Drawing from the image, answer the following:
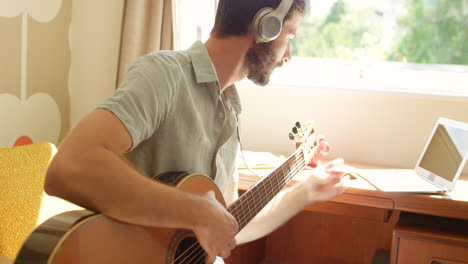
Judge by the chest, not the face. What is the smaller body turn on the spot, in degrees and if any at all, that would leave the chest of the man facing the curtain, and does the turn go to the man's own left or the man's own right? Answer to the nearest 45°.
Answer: approximately 90° to the man's own left

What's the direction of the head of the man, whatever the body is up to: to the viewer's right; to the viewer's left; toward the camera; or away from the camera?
to the viewer's right

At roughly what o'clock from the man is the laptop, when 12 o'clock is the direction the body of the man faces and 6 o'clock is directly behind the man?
The laptop is roughly at 11 o'clock from the man.

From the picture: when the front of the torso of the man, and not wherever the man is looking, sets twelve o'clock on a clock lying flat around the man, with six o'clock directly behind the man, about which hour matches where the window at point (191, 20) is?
The window is roughly at 9 o'clock from the man.

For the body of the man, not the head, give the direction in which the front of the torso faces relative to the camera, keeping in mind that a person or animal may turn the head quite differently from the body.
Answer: to the viewer's right

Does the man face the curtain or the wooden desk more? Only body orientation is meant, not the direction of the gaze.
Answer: the wooden desk

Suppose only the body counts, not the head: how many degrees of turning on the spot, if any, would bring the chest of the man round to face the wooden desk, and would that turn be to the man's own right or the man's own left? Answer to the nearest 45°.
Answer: approximately 45° to the man's own left
